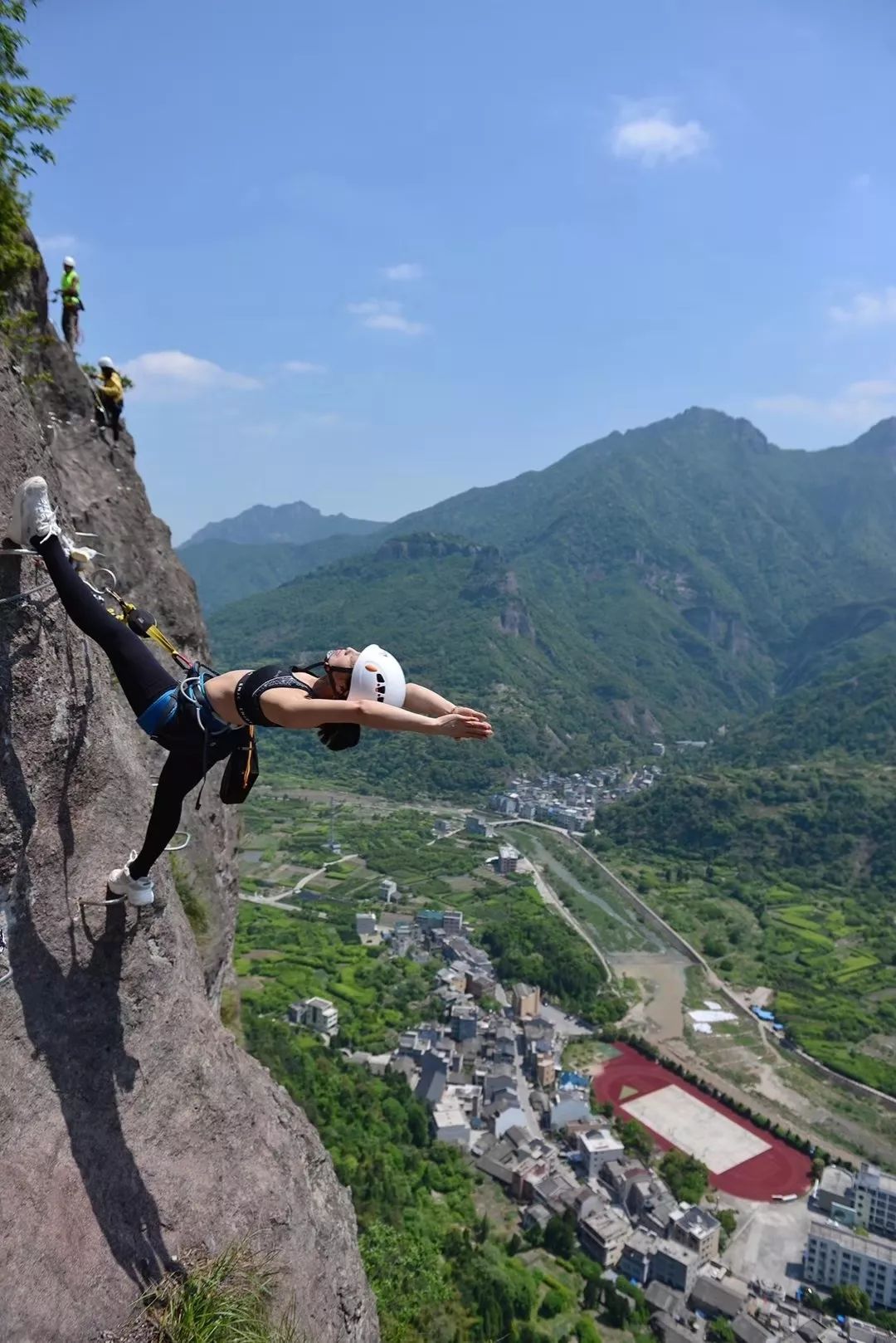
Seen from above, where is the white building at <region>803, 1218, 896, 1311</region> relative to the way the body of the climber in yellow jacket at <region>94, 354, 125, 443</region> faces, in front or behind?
behind

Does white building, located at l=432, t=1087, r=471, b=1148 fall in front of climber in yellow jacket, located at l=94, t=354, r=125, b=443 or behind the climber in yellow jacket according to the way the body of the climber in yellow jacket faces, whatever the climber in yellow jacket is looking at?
behind

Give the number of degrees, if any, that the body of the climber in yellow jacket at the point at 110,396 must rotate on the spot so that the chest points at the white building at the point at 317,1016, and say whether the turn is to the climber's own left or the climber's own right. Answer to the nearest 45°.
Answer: approximately 135° to the climber's own right

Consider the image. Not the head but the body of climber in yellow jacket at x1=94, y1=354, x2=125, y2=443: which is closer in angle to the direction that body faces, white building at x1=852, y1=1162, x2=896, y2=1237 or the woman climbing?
the woman climbing

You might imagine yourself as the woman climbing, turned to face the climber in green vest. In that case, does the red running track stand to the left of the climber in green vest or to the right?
right

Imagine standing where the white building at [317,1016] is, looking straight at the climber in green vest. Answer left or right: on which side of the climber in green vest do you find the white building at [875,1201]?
left
